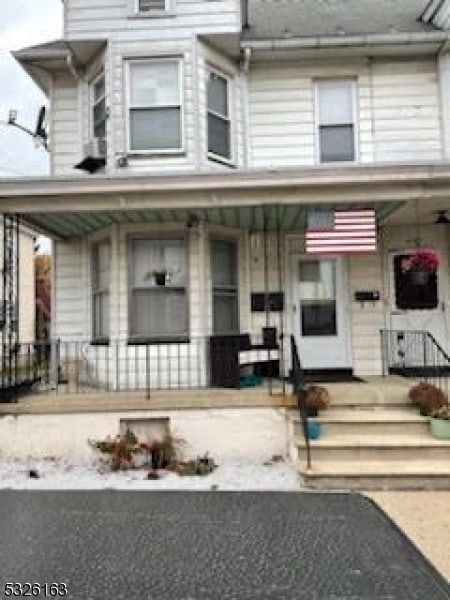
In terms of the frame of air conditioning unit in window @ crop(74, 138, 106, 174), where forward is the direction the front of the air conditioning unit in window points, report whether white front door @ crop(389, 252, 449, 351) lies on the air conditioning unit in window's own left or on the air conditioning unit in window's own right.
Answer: on the air conditioning unit in window's own left

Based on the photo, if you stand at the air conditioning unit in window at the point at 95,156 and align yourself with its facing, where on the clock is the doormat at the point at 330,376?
The doormat is roughly at 8 o'clock from the air conditioning unit in window.

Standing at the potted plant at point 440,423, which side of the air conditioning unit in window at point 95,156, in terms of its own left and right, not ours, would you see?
left

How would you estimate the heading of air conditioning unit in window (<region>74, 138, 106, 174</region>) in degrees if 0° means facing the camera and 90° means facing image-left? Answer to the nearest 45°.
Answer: approximately 45°

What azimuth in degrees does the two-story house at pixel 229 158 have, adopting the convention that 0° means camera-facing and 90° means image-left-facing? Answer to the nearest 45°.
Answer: approximately 0°

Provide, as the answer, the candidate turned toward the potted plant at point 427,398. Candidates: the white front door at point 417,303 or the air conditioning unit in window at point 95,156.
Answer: the white front door

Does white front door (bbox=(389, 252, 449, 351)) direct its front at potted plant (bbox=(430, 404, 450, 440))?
yes
